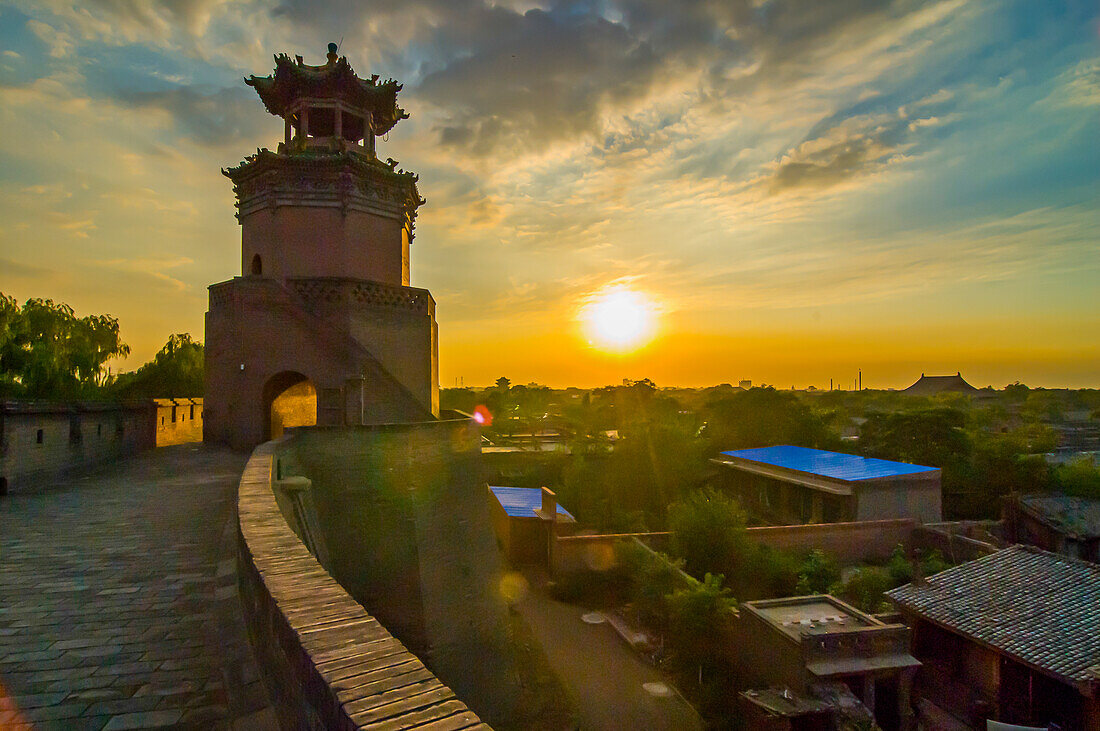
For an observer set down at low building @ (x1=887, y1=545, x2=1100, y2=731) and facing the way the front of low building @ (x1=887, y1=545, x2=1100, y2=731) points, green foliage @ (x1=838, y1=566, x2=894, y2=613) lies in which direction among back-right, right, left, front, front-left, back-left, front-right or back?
right

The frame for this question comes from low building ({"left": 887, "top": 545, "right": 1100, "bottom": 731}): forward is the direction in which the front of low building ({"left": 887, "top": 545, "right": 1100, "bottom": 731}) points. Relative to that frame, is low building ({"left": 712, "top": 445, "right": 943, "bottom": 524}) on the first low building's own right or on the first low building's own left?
on the first low building's own right

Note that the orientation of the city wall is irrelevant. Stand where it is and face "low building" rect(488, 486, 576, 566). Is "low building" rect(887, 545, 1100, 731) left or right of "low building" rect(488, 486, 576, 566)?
right

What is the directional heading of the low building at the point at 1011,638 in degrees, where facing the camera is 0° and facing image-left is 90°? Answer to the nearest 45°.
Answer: approximately 45°

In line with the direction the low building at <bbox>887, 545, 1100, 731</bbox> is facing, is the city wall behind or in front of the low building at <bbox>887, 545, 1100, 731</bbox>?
in front

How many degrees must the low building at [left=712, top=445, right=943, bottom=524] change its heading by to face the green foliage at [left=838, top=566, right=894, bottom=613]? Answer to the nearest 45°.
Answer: approximately 45° to its left

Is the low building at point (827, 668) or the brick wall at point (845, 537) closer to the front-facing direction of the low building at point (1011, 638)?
the low building

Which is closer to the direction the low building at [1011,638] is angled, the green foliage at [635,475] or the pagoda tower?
the pagoda tower

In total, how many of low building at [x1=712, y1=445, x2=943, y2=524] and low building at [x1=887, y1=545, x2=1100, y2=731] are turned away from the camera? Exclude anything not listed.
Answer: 0
